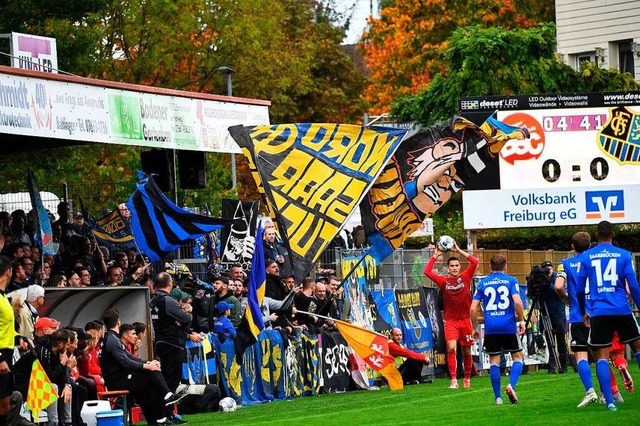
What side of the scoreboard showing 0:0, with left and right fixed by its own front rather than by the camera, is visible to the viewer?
front

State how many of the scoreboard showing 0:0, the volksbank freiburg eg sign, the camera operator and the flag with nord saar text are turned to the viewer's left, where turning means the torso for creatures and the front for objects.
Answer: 1

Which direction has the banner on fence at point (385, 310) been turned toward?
toward the camera

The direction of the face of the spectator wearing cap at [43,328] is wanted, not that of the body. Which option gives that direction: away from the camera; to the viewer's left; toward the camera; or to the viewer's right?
to the viewer's right

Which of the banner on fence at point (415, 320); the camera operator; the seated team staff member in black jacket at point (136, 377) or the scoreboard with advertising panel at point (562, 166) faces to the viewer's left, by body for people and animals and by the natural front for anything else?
the camera operator

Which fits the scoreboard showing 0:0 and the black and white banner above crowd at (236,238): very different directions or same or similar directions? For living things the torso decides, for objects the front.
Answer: same or similar directions

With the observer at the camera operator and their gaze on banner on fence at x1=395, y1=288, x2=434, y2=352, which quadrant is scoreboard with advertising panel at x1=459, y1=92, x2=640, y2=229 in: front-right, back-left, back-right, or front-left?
back-right

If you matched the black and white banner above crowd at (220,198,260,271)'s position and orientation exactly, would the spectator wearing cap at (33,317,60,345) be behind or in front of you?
in front

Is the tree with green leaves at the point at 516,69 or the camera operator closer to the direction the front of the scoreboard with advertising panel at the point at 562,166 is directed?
the camera operator

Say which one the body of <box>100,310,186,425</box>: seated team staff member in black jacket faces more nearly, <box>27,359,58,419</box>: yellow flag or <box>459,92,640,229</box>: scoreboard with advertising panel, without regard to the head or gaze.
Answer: the scoreboard with advertising panel

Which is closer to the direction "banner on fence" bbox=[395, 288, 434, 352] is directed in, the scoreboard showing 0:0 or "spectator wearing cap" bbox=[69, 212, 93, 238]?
the spectator wearing cap

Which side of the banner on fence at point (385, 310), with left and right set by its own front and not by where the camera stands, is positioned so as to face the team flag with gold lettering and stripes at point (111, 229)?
right

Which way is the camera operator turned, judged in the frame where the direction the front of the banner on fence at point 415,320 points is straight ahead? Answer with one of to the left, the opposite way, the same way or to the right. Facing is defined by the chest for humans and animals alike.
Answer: to the right

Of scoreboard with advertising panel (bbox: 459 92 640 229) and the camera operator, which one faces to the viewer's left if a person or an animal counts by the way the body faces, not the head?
the camera operator
